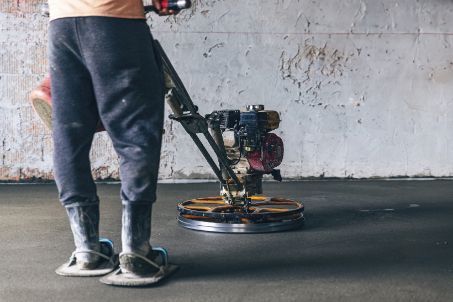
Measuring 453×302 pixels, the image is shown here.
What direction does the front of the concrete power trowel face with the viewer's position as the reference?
facing to the right of the viewer
